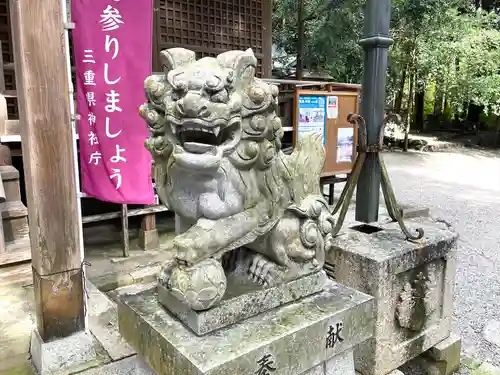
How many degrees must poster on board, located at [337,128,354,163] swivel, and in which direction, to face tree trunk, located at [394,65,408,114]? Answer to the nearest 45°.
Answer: approximately 180°

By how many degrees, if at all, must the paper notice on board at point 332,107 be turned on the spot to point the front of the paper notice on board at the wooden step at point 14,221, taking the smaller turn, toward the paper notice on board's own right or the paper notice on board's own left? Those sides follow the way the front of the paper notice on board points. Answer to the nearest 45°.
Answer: approximately 45° to the paper notice on board's own right

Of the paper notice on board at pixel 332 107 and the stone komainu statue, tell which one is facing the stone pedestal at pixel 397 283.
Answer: the paper notice on board

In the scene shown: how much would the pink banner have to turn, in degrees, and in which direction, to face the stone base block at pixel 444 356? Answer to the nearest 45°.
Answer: approximately 45° to its left

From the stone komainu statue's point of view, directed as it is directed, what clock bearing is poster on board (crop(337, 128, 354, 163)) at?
The poster on board is roughly at 5 o'clock from the stone komainu statue.

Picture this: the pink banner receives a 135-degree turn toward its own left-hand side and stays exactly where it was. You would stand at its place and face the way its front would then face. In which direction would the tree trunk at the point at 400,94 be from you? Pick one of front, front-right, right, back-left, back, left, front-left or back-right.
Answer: front

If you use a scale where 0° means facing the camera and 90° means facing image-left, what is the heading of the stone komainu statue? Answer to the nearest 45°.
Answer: approximately 45°

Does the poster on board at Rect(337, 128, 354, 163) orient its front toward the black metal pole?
yes

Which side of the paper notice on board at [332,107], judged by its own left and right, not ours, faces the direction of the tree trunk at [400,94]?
back

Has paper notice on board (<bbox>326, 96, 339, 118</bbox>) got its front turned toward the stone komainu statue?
yes

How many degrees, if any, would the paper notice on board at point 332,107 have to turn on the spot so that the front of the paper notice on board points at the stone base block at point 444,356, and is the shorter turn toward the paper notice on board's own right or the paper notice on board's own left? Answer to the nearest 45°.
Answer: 0° — it already faces it
